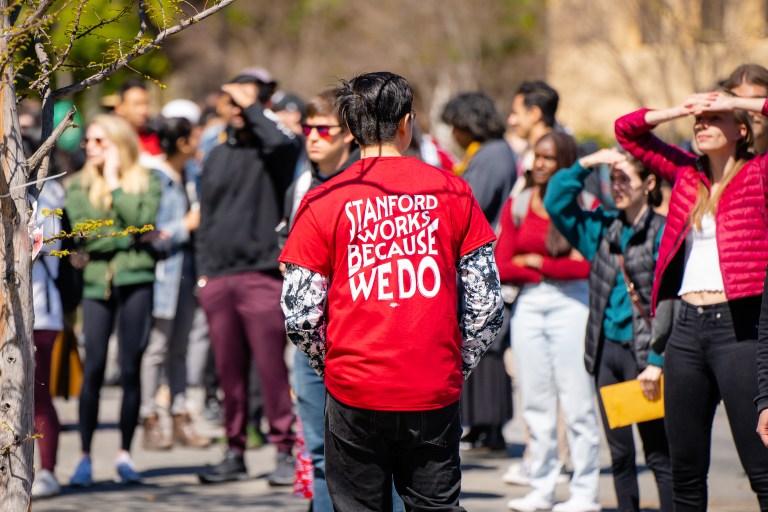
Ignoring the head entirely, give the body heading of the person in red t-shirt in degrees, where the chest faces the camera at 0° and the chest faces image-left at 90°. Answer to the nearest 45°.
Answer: approximately 180°

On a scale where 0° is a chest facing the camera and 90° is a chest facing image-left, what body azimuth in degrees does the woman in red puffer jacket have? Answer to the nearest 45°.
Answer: approximately 45°

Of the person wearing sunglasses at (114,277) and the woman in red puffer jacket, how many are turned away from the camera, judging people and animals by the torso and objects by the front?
0

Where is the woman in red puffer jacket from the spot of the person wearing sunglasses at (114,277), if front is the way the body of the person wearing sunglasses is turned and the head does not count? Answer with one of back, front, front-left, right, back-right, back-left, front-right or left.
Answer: left

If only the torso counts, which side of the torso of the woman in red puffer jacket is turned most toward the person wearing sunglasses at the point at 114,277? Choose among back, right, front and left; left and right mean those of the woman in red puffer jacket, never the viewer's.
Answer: right

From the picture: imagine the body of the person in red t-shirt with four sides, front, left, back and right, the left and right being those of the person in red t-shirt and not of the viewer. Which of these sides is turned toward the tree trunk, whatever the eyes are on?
left

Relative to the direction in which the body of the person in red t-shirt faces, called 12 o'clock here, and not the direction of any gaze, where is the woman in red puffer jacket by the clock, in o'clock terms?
The woman in red puffer jacket is roughly at 2 o'clock from the person in red t-shirt.

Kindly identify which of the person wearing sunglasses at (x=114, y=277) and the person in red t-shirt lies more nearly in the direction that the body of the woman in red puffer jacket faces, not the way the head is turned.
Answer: the person in red t-shirt

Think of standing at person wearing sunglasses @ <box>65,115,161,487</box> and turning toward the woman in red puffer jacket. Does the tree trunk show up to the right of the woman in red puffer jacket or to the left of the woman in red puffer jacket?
right

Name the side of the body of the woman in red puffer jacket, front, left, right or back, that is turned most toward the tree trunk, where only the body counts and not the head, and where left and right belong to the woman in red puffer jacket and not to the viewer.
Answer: front

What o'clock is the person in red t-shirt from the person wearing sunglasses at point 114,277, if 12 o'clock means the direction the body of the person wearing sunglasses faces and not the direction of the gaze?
The person in red t-shirt is roughly at 10 o'clock from the person wearing sunglasses.

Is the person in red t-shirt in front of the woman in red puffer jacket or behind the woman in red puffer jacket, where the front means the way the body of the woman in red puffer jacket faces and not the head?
in front

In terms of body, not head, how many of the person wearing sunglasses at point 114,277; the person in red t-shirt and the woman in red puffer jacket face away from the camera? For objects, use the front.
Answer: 1

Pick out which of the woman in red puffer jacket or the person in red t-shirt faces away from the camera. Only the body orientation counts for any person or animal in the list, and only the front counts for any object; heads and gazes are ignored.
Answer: the person in red t-shirt

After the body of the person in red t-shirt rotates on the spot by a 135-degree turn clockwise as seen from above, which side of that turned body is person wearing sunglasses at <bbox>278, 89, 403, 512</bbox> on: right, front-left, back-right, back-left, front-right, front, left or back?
back-left

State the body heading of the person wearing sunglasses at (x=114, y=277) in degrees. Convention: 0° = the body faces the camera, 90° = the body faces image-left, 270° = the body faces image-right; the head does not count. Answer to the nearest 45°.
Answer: approximately 45°

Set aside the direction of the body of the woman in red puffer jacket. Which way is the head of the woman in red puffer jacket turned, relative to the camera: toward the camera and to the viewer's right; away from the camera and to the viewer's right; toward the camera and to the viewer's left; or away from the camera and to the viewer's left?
toward the camera and to the viewer's left
